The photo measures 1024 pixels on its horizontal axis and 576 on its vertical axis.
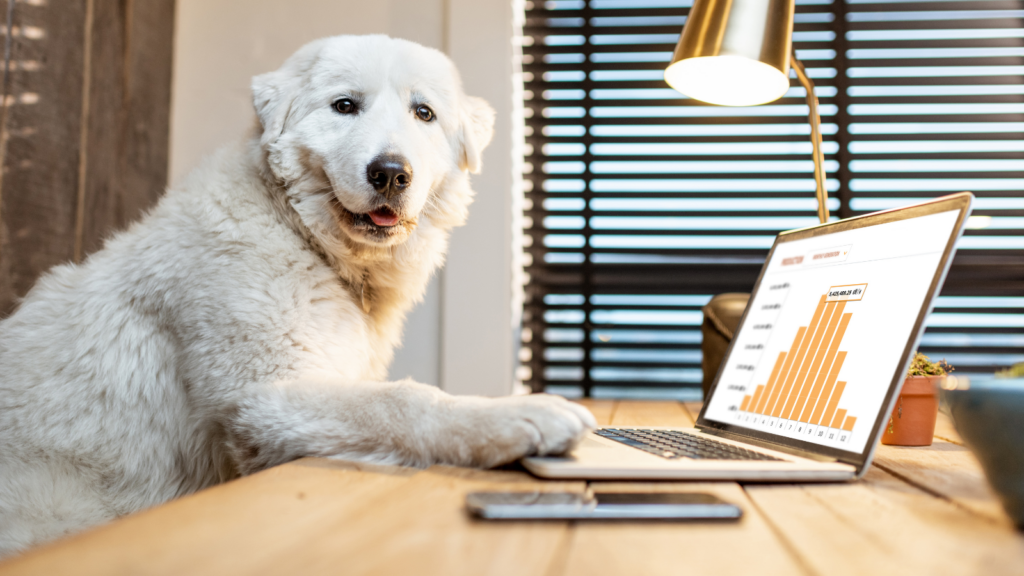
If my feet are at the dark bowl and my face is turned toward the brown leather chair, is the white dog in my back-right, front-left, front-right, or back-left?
front-left

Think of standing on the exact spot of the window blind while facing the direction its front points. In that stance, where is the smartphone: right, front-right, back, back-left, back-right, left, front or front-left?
front

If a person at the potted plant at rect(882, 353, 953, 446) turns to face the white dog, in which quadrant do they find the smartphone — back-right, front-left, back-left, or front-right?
front-left

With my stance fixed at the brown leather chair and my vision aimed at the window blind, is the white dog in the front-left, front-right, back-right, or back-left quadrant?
back-left

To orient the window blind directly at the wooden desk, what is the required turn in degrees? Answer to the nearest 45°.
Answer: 0° — it already faces it

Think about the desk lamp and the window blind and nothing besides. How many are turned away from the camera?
0

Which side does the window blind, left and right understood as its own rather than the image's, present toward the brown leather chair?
front

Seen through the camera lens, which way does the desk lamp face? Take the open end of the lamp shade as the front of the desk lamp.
facing the viewer and to the left of the viewer

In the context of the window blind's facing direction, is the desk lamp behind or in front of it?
in front

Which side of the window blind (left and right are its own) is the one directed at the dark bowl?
front

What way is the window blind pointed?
toward the camera

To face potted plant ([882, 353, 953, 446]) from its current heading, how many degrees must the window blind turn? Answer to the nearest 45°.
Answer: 0° — it already faces it
